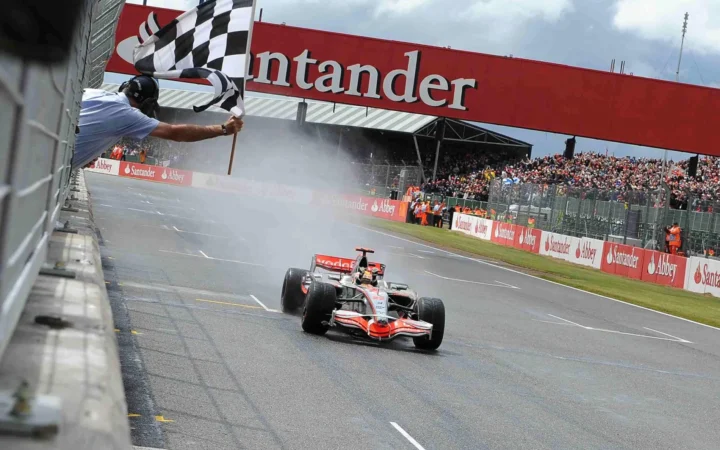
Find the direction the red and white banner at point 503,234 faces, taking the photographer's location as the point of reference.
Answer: facing the viewer and to the left of the viewer

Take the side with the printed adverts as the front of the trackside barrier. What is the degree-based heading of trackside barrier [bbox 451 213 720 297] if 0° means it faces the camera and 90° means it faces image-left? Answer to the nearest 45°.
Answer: approximately 45°

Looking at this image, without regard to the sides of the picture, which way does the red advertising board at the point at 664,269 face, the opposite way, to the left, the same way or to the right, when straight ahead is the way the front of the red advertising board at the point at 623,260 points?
the same way

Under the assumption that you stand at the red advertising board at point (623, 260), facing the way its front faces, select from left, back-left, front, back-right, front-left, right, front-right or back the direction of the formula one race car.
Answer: front-left

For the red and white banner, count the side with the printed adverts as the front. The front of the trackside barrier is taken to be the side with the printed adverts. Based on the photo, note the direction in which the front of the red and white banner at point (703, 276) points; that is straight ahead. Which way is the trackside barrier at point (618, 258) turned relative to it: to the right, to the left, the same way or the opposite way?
the same way

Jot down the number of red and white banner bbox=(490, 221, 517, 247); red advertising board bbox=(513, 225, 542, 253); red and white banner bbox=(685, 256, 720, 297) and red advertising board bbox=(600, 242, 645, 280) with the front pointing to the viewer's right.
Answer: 0

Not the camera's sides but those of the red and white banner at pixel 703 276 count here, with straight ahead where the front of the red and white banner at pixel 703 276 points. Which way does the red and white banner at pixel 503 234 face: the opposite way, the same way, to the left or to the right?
the same way

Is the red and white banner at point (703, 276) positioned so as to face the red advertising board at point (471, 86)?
no

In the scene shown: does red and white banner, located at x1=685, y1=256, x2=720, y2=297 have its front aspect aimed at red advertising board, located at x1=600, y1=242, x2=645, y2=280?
no

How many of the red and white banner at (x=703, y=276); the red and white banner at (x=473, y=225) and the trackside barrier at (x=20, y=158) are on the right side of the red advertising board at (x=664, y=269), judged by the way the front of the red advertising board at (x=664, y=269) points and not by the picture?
1

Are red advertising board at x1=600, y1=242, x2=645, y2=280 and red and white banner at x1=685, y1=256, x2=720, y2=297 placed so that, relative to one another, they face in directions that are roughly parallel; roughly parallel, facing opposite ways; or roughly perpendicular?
roughly parallel

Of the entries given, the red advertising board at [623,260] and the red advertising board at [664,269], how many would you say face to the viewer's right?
0

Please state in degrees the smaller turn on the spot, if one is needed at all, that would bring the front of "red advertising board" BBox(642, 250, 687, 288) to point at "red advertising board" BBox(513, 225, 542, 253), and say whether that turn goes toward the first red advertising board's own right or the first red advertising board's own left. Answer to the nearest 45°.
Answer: approximately 90° to the first red advertising board's own right

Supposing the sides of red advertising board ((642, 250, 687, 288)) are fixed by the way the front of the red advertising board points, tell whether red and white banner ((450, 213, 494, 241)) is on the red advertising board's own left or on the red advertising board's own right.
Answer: on the red advertising board's own right

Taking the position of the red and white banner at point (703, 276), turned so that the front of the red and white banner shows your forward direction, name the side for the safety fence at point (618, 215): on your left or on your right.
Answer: on your right
